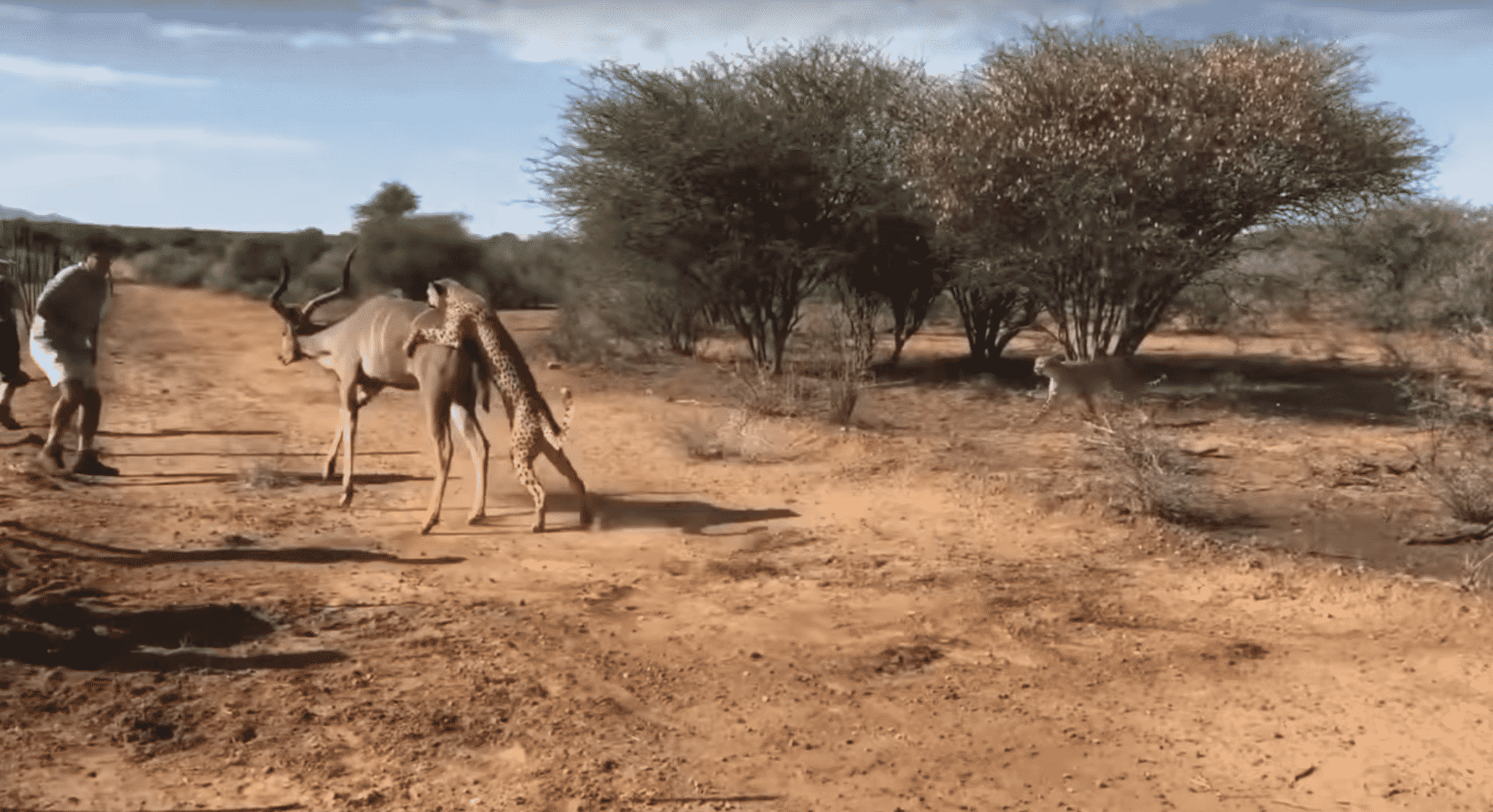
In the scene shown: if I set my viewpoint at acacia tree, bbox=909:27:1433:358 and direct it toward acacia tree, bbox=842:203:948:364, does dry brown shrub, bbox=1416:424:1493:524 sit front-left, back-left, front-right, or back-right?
back-left

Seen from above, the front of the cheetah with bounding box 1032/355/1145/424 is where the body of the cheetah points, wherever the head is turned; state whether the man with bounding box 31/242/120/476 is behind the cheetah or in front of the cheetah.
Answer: in front

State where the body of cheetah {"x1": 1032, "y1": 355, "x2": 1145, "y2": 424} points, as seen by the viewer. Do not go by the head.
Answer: to the viewer's left

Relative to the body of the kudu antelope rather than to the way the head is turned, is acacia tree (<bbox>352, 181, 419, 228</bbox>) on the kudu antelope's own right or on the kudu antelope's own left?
on the kudu antelope's own right

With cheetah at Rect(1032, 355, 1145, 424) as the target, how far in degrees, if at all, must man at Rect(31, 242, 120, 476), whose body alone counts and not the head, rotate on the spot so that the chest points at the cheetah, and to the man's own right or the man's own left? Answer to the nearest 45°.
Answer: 0° — they already face it

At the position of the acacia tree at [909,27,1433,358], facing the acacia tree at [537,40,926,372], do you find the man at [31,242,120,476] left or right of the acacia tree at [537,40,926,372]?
left

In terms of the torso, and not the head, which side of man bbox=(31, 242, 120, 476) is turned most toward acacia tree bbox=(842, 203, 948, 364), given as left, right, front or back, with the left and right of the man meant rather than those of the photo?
front
